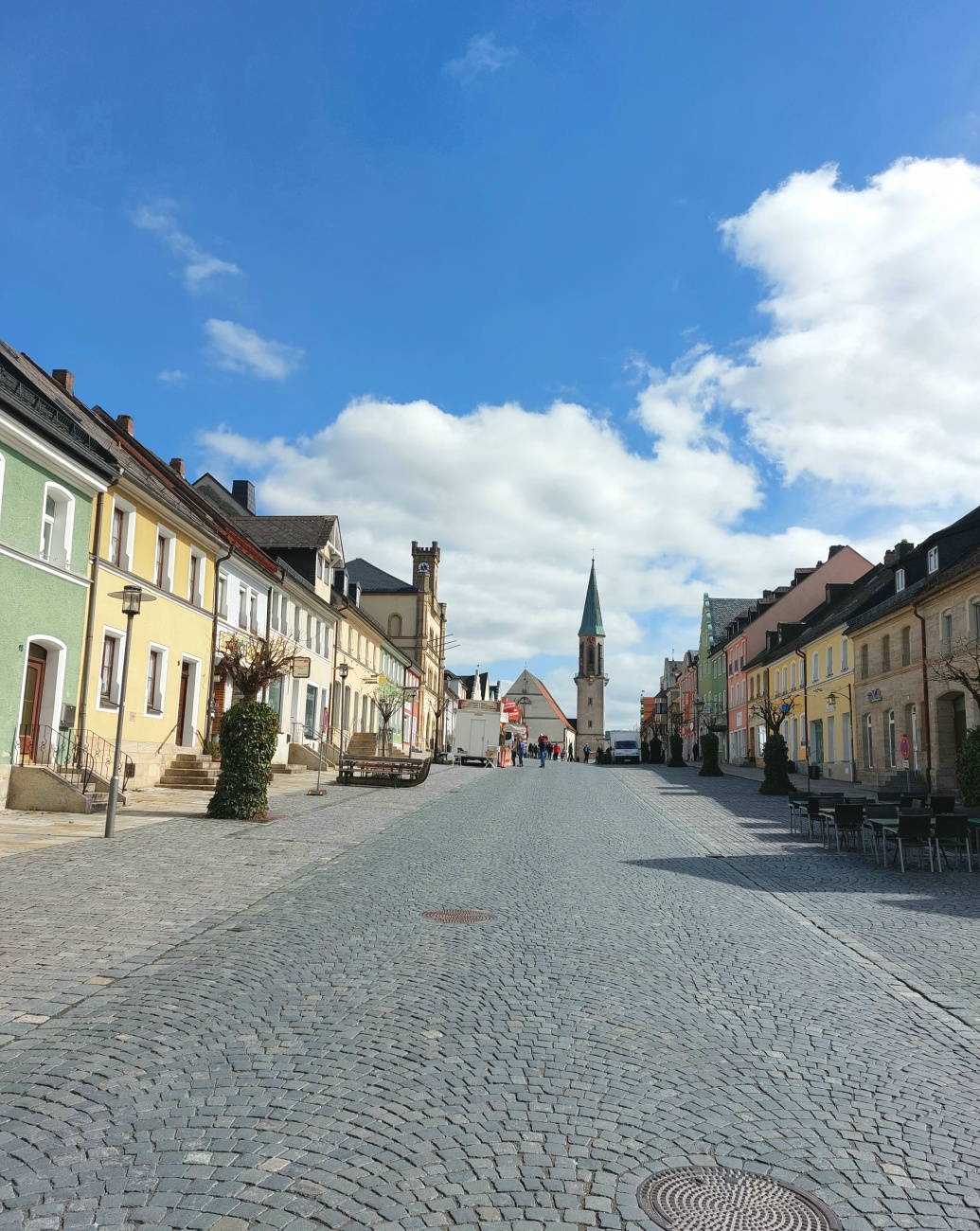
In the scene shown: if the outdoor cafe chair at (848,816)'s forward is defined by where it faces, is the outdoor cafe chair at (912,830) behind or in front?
behind

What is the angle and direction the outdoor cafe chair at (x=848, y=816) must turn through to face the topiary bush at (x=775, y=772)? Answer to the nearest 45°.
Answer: approximately 45° to its right

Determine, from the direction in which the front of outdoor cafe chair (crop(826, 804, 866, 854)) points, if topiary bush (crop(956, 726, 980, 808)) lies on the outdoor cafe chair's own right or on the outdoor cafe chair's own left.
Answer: on the outdoor cafe chair's own right

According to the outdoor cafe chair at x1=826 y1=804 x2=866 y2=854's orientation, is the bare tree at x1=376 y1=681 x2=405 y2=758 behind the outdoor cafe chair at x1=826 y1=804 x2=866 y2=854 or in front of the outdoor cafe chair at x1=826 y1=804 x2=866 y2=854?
in front

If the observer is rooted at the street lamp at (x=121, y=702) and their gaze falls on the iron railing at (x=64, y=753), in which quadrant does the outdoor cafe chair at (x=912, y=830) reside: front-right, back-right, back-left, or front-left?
back-right

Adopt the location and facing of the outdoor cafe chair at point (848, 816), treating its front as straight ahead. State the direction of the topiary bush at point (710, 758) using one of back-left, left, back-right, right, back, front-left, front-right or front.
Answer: front-right
